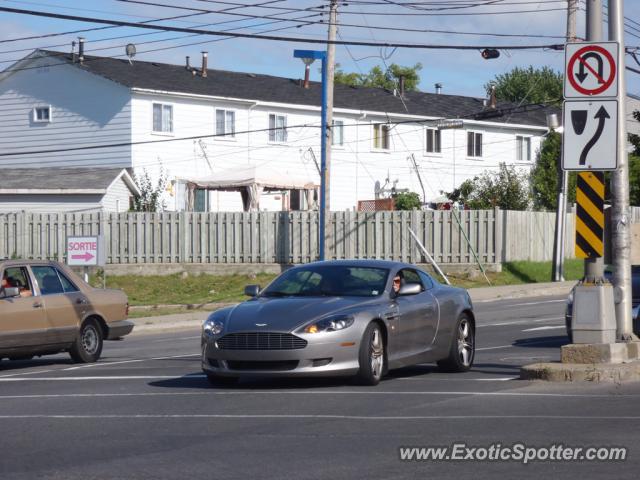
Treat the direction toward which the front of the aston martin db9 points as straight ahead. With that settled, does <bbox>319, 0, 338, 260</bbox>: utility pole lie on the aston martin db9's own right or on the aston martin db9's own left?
on the aston martin db9's own right

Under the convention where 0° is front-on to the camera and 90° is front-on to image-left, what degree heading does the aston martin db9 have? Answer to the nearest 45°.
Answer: approximately 45°

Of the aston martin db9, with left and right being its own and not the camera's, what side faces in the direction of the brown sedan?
right

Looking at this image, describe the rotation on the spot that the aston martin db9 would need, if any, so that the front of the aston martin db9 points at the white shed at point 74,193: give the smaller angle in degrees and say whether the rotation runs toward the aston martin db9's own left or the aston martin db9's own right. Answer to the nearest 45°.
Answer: approximately 135° to the aston martin db9's own right

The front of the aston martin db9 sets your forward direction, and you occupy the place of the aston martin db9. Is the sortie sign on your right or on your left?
on your right

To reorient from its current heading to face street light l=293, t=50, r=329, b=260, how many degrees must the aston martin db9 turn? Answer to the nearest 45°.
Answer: approximately 135° to its right

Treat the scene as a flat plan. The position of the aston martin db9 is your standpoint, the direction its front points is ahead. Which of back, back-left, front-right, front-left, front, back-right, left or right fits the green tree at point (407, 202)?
back-right

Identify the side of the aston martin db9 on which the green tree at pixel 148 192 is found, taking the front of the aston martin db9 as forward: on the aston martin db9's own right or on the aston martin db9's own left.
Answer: on the aston martin db9's own right

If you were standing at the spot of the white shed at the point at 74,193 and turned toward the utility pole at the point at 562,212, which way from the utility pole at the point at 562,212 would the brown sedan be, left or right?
right

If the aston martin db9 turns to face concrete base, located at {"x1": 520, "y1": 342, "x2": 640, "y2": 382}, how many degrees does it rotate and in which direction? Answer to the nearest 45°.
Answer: approximately 135° to its left

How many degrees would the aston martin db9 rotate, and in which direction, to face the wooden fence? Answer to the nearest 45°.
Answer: approximately 135° to its right
